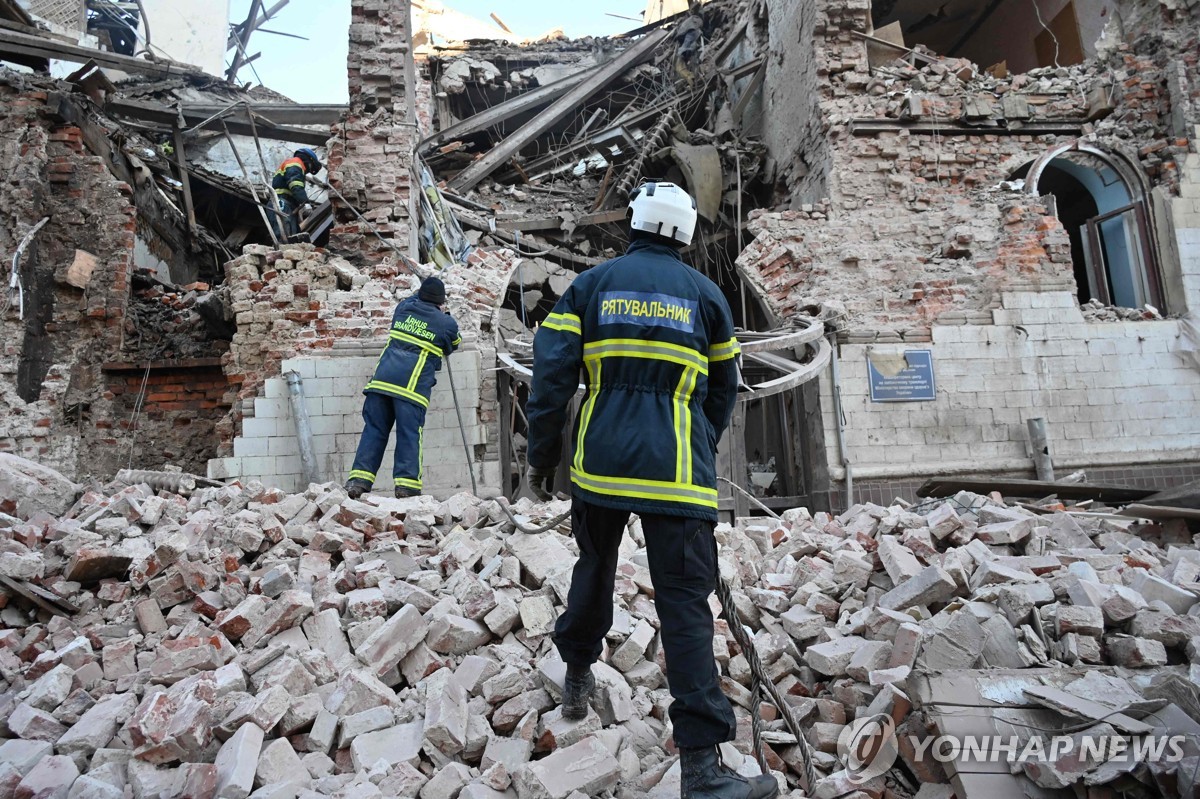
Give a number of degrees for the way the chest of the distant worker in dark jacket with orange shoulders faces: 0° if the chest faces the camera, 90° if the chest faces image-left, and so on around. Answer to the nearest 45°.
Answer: approximately 270°

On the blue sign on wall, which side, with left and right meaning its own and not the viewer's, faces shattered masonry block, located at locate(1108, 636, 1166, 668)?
front

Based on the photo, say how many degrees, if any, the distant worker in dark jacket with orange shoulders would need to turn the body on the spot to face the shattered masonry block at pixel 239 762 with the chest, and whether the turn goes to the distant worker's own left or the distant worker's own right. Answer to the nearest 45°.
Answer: approximately 90° to the distant worker's own right

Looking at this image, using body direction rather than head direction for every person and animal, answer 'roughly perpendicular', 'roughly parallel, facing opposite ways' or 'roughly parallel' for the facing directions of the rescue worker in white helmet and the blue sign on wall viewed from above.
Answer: roughly parallel, facing opposite ways

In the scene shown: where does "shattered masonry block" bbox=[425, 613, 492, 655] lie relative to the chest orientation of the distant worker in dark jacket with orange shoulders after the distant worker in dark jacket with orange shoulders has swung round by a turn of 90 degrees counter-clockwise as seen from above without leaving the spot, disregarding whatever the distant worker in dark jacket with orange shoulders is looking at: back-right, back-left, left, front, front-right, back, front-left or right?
back

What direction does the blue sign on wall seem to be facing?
toward the camera

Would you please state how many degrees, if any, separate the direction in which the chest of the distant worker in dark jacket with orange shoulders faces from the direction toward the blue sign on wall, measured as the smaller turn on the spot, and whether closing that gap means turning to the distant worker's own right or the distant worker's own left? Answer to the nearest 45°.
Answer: approximately 45° to the distant worker's own right

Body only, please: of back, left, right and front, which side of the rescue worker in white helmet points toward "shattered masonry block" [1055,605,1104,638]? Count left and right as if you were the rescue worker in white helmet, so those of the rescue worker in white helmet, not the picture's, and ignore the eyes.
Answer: right

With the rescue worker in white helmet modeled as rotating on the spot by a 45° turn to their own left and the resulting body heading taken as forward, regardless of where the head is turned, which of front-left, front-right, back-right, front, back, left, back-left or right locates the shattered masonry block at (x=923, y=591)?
right

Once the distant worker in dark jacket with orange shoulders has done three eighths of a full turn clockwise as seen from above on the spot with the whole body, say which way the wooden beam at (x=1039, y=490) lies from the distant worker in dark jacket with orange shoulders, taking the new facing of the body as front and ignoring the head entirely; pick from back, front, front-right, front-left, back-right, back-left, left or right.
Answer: left

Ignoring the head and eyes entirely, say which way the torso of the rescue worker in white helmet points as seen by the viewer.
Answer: away from the camera

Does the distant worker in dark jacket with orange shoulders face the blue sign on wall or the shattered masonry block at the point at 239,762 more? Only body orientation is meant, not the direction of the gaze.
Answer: the blue sign on wall

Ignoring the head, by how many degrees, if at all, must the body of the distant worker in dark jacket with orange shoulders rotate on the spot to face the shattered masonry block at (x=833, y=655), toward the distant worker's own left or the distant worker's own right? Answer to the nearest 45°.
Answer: approximately 90° to the distant worker's own right

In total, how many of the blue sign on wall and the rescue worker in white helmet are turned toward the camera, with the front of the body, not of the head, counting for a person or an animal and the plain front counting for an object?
1

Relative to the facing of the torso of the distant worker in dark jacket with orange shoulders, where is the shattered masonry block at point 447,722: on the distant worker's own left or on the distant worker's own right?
on the distant worker's own right

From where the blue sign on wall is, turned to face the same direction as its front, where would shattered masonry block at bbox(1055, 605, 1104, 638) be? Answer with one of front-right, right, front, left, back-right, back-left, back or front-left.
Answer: front
